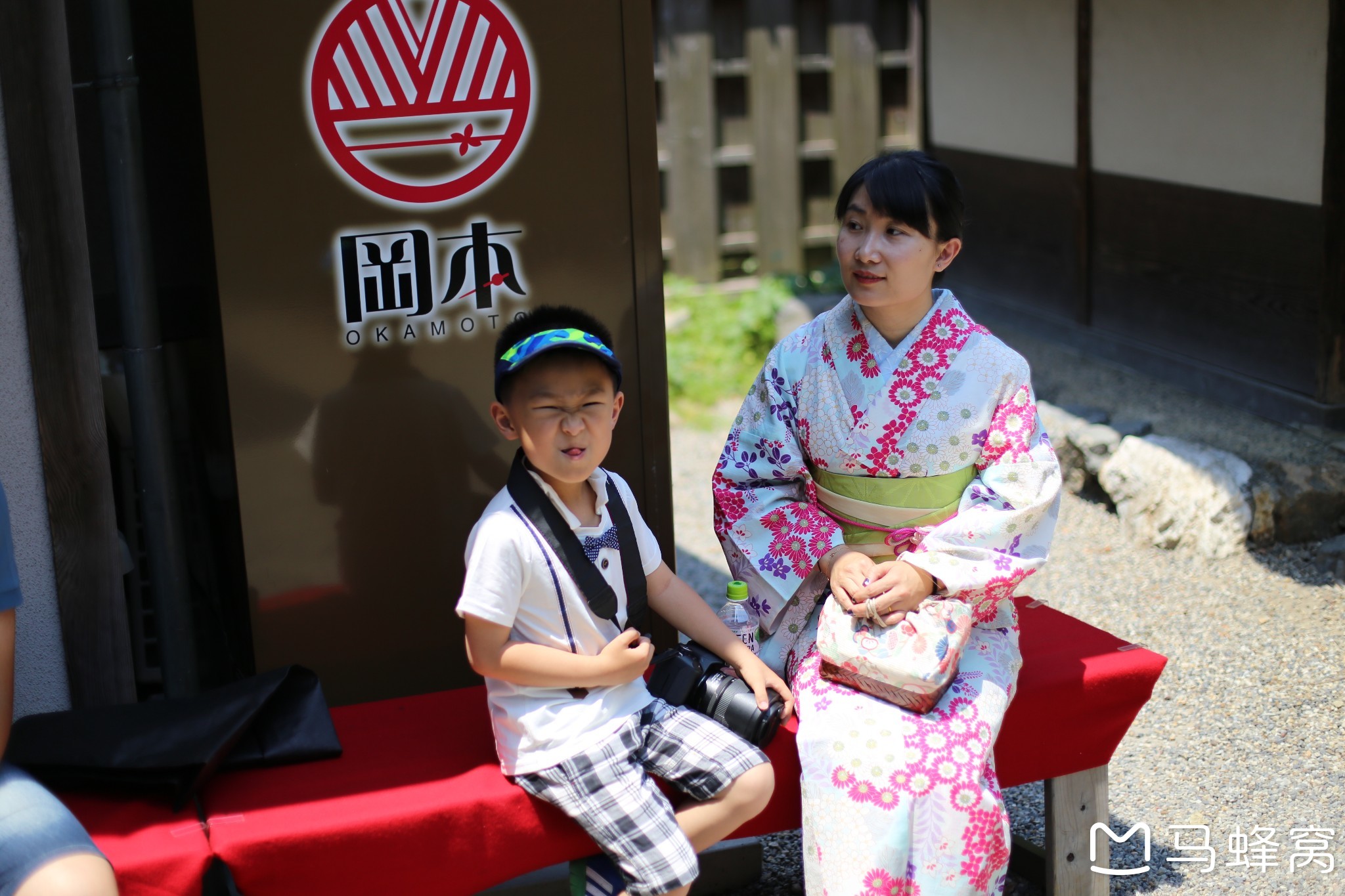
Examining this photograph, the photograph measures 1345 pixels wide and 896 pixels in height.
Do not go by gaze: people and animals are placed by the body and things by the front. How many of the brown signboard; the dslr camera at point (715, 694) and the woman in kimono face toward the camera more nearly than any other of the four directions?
2

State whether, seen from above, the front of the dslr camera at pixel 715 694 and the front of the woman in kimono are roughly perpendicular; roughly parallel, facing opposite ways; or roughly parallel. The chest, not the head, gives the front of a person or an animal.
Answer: roughly perpendicular

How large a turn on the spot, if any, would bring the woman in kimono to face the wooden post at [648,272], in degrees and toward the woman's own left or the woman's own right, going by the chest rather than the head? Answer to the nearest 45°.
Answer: approximately 135° to the woman's own right

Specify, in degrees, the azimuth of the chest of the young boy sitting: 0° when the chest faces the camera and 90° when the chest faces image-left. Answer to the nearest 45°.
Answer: approximately 315°

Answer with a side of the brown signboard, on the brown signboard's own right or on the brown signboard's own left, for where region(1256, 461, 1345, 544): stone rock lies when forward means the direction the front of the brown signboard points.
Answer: on the brown signboard's own left

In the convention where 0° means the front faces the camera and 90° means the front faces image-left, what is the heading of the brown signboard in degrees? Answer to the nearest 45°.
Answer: approximately 0°

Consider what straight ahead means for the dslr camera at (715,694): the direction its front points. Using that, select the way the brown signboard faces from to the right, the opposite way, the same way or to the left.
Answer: to the right

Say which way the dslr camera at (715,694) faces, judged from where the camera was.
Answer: facing to the right of the viewer

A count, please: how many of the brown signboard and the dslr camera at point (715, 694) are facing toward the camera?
1

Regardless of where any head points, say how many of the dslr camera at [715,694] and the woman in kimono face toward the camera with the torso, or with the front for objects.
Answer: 1
